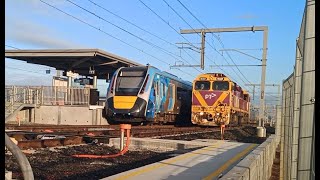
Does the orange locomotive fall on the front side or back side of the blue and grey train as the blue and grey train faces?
on the back side

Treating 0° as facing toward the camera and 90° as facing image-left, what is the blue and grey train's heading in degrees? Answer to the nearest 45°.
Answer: approximately 45°

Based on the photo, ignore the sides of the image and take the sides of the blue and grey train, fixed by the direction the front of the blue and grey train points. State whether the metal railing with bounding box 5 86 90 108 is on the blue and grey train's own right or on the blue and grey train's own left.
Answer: on the blue and grey train's own right

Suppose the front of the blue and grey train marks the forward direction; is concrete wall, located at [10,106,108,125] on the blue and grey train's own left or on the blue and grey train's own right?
on the blue and grey train's own right
